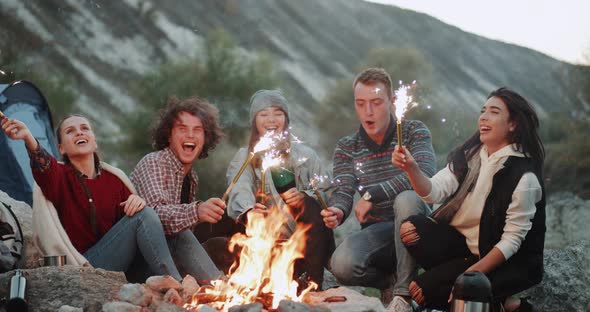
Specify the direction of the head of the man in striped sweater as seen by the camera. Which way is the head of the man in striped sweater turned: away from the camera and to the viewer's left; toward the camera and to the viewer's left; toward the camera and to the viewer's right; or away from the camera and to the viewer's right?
toward the camera and to the viewer's left

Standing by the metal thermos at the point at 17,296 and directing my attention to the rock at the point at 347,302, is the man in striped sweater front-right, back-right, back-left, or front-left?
front-left

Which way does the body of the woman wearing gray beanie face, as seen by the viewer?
toward the camera

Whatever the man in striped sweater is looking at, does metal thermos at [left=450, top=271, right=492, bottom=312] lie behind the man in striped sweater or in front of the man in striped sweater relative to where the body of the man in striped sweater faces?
in front

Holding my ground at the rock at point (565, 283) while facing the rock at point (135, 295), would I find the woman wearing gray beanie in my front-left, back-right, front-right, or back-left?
front-right

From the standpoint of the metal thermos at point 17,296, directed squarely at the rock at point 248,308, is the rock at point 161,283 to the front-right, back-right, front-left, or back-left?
front-left

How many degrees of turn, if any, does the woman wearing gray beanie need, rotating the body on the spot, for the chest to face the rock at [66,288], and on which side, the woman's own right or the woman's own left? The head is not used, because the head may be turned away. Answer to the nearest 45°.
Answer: approximately 45° to the woman's own right

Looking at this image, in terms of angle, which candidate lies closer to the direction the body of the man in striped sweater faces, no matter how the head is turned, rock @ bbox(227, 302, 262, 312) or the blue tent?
the rock

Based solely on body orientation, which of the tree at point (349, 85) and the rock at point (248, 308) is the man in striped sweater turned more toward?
the rock

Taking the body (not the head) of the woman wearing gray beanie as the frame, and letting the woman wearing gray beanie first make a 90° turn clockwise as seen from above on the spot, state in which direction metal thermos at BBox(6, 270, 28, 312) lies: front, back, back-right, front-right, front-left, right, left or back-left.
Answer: front-left

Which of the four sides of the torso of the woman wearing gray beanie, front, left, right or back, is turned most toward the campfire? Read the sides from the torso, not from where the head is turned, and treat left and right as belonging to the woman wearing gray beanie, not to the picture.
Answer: front

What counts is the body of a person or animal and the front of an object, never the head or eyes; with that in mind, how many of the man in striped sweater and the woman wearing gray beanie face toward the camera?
2

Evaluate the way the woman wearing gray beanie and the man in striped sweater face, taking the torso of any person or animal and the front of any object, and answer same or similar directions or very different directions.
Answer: same or similar directions

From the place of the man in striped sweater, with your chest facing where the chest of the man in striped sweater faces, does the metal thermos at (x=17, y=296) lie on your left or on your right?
on your right

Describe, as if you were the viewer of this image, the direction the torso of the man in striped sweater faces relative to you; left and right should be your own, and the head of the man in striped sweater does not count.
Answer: facing the viewer
